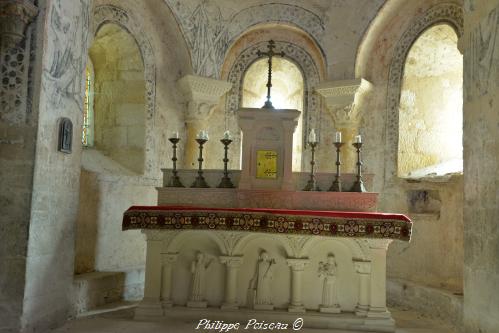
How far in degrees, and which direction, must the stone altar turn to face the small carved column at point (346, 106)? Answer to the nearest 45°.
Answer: approximately 135° to its left

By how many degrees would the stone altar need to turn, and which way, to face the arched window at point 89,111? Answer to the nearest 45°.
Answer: approximately 135° to its right

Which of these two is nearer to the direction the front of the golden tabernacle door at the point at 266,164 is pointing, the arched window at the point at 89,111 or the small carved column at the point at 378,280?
the small carved column

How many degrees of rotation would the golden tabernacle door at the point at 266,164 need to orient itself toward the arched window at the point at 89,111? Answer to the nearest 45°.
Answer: approximately 135° to its right

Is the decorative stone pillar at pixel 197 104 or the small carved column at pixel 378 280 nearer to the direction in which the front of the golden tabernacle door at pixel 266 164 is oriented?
the small carved column

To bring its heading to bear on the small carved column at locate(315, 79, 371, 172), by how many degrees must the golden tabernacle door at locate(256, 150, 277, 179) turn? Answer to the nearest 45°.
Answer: approximately 135° to its left

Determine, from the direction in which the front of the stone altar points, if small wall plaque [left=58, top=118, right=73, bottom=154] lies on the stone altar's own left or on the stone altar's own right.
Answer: on the stone altar's own right

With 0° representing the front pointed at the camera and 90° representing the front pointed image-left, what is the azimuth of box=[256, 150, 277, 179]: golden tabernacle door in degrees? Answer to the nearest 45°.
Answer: approximately 0°

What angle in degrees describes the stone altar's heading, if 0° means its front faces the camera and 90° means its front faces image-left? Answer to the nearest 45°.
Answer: approximately 0°

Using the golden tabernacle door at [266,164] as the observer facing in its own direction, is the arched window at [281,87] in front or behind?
behind
